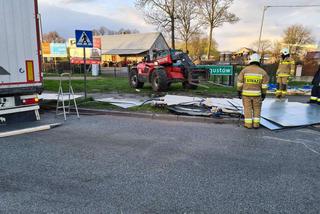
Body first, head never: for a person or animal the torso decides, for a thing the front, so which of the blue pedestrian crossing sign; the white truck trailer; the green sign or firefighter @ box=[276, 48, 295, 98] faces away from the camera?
the white truck trailer

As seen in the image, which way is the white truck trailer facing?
away from the camera

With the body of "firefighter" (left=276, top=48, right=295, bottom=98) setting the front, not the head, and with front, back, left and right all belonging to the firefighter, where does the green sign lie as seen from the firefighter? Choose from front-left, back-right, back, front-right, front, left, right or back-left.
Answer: right

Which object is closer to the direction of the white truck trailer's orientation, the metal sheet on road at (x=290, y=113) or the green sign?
the green sign

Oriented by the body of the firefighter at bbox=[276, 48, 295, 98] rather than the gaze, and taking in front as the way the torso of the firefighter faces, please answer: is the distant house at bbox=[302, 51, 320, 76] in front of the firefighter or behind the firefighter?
behind

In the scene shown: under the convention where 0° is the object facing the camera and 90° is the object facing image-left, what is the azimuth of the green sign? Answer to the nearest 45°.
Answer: approximately 0°

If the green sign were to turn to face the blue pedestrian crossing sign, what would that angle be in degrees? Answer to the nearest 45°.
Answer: approximately 45° to its right

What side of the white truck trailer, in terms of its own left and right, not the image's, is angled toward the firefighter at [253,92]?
right

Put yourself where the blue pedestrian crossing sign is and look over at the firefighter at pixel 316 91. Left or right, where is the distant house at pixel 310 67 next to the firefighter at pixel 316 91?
left

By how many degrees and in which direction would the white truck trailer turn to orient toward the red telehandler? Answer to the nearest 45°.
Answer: approximately 45° to its right

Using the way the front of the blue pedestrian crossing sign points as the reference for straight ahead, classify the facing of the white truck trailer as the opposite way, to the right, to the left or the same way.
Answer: the opposite way

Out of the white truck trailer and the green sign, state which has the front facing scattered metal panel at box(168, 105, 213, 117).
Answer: the green sign
